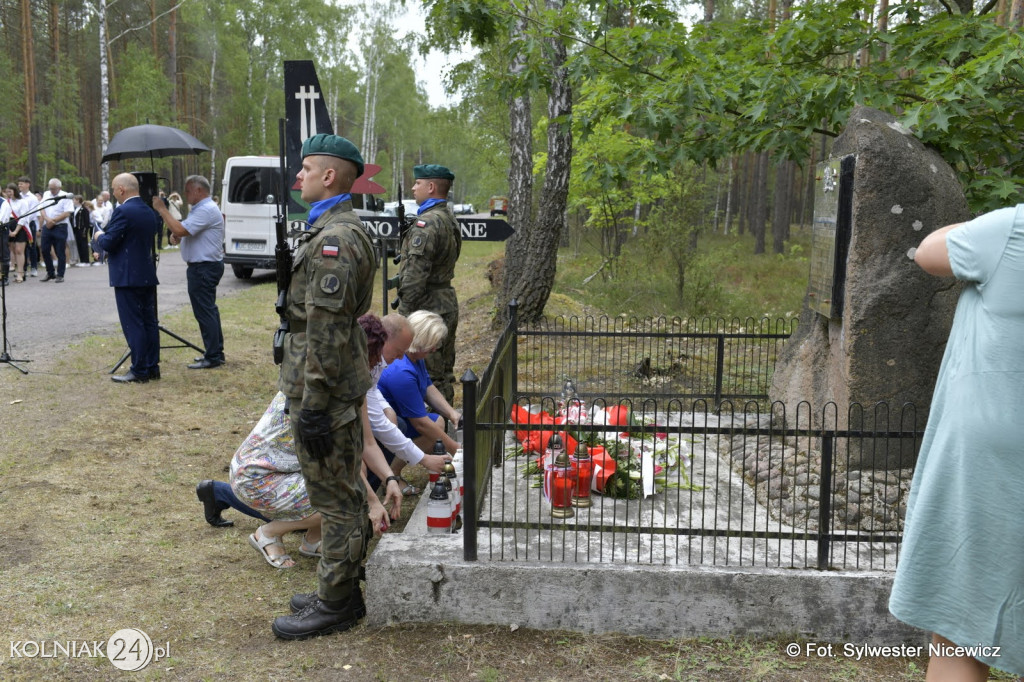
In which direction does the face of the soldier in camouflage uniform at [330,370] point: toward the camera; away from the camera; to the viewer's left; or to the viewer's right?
to the viewer's left

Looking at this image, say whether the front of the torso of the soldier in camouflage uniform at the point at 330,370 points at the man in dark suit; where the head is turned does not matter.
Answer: no

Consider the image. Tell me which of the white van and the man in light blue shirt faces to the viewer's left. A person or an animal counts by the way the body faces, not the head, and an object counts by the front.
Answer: the man in light blue shirt

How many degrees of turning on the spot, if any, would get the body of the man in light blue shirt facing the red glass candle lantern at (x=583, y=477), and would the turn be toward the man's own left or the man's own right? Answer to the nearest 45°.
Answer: approximately 90° to the man's own left

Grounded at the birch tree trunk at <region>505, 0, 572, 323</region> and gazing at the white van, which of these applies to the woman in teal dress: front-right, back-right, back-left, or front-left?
back-left

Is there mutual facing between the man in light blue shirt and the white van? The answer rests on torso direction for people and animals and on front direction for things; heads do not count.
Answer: no

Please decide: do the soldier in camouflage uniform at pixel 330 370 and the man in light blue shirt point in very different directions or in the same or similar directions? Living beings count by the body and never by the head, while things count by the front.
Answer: same or similar directions

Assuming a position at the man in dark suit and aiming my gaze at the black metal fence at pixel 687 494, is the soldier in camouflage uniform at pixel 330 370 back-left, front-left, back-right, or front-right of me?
front-right

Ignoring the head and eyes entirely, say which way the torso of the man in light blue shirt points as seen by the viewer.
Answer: to the viewer's left

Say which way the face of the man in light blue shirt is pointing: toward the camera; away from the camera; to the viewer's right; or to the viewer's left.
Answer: to the viewer's left

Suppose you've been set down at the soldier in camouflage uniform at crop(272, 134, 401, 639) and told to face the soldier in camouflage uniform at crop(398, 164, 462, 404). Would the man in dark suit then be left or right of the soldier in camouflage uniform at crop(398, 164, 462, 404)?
left

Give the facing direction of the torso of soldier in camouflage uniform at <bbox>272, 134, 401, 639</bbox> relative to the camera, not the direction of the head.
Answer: to the viewer's left

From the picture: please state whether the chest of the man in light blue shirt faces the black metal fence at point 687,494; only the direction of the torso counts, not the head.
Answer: no

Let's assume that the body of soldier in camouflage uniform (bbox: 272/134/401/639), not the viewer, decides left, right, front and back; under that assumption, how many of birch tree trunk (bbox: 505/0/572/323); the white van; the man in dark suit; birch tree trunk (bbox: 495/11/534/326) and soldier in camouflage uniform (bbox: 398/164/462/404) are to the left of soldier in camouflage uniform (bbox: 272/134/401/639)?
0

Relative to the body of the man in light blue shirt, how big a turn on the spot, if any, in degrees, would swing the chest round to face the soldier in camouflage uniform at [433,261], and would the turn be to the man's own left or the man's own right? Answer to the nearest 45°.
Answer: approximately 135° to the man's own left
